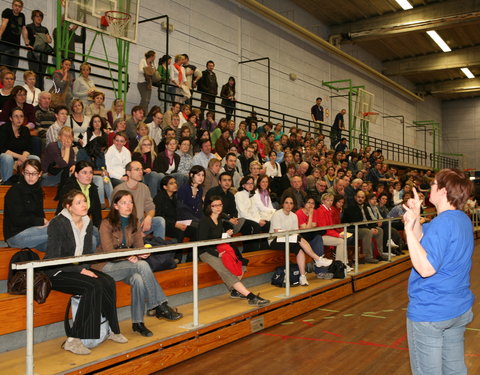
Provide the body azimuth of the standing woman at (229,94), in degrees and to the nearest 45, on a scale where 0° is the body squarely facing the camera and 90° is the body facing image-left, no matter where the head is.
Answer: approximately 315°

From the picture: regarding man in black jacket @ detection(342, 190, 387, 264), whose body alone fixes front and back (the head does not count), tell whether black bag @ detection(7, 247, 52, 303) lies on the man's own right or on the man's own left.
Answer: on the man's own right

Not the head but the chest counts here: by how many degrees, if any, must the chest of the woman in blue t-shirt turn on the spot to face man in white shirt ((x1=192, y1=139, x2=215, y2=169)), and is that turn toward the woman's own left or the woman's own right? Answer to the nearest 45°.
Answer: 0° — they already face them

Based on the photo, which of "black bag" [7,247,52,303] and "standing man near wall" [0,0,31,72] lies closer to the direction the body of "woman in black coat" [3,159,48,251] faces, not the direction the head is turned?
the black bag

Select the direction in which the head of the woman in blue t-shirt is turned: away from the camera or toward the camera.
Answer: away from the camera

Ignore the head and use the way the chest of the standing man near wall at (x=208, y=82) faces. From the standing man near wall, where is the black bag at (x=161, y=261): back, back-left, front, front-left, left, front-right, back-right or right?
front-right

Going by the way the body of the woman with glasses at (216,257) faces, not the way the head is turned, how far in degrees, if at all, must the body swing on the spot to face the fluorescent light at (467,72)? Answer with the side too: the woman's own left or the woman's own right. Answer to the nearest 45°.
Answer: approximately 90° to the woman's own left

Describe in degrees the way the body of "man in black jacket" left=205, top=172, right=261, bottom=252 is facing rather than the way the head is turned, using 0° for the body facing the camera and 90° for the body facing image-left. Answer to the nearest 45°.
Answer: approximately 315°

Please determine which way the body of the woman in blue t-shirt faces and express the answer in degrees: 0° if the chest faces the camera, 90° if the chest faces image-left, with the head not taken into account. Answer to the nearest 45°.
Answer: approximately 135°

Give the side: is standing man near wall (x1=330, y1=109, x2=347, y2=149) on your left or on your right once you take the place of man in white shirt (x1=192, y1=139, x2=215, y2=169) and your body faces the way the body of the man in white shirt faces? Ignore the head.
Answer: on your left
